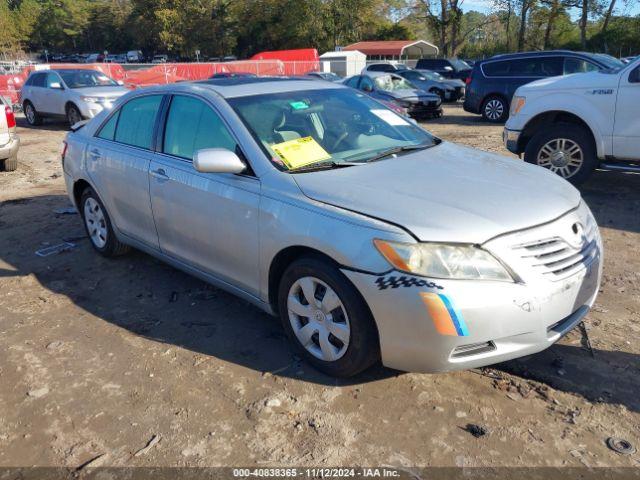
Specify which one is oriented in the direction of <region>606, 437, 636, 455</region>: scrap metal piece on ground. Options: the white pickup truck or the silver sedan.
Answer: the silver sedan

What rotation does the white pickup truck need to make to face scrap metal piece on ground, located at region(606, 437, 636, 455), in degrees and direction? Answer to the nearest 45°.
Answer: approximately 90° to its left

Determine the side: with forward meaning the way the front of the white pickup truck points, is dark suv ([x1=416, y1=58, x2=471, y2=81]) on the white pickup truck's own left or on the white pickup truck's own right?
on the white pickup truck's own right

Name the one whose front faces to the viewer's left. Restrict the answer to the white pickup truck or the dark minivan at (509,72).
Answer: the white pickup truck

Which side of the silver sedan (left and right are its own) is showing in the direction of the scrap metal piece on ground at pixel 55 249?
back

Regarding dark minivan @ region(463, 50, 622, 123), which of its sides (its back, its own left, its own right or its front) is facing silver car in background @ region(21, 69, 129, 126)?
back

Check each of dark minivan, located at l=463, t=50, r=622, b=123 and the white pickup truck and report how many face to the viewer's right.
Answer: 1

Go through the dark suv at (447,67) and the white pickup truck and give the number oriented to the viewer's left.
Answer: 1

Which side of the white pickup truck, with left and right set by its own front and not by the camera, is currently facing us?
left

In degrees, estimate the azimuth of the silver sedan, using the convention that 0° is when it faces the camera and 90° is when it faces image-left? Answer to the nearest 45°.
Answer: approximately 315°
